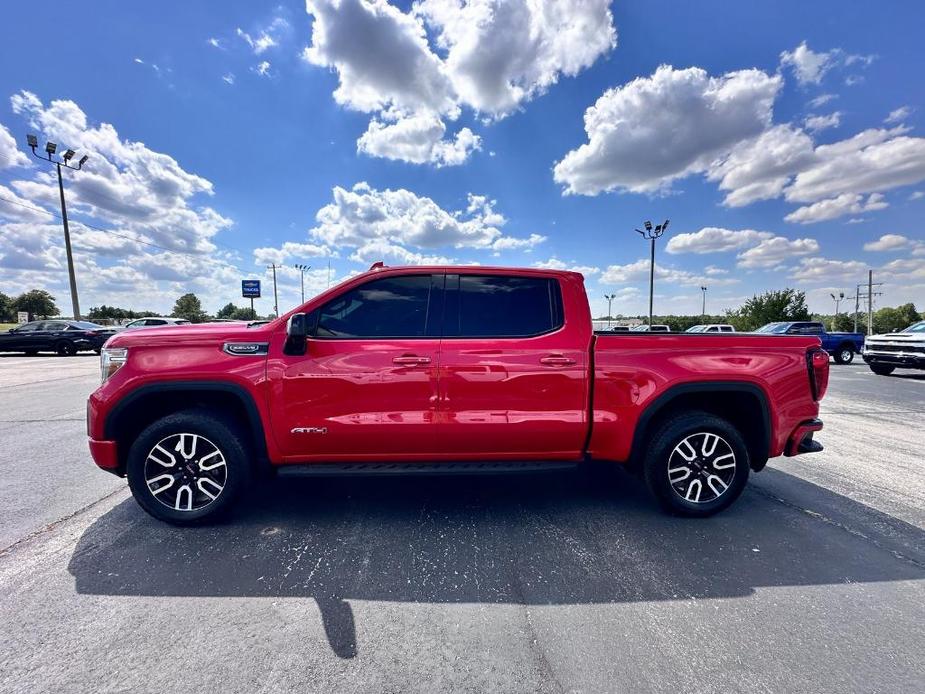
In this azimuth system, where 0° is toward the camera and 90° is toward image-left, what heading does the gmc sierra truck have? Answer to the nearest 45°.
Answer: approximately 90°

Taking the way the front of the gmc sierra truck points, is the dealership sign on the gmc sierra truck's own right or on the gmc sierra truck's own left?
on the gmc sierra truck's own right

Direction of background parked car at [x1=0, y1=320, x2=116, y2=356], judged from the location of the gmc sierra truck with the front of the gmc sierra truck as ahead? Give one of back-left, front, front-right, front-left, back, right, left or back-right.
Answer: front-right

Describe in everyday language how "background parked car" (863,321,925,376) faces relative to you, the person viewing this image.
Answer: facing the viewer and to the left of the viewer

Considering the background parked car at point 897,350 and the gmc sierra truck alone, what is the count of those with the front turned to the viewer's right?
0

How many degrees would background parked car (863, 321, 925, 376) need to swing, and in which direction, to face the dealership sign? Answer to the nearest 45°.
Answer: approximately 45° to its right

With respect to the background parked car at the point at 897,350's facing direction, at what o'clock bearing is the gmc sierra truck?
The gmc sierra truck is roughly at 11 o'clock from the background parked car.

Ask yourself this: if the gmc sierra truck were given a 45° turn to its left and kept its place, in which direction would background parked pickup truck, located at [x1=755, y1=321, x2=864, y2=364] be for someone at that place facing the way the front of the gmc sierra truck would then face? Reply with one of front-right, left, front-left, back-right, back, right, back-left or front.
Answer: back

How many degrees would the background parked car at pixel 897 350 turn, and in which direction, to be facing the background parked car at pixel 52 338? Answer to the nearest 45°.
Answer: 0° — it already faces it
